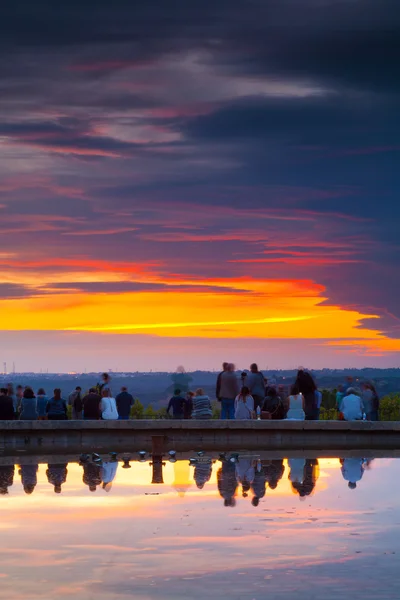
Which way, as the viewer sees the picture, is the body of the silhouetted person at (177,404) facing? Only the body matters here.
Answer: away from the camera

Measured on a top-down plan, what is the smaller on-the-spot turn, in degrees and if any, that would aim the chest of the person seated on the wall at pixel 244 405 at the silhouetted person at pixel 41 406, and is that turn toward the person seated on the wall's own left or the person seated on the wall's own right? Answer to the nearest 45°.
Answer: approximately 90° to the person seated on the wall's own left

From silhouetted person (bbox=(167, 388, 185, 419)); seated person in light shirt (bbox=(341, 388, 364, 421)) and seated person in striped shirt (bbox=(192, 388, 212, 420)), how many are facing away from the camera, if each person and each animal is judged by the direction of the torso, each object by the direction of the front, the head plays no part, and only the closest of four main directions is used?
3

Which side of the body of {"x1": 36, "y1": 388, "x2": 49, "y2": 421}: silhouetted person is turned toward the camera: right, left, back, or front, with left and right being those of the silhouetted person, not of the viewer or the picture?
back

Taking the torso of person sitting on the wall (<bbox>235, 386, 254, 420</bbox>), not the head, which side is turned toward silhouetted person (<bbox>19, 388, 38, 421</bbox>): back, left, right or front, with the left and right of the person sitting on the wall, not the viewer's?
left

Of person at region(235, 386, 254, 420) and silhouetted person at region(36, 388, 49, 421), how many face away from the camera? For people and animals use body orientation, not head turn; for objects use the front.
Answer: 2

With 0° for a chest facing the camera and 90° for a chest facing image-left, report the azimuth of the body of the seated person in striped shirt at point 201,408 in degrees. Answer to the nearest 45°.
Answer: approximately 180°

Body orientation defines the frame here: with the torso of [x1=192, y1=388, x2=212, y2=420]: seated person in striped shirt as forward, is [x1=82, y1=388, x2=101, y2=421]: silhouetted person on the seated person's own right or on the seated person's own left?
on the seated person's own left

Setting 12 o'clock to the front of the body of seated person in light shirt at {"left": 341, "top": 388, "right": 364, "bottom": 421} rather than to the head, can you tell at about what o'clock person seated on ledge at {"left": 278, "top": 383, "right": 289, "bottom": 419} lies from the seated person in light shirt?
The person seated on ledge is roughly at 8 o'clock from the seated person in light shirt.

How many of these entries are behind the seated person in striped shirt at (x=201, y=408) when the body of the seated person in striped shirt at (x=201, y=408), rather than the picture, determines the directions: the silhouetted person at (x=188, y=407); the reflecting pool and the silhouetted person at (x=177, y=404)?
1

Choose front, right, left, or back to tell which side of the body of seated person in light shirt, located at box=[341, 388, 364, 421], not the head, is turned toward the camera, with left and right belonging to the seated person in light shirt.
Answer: back

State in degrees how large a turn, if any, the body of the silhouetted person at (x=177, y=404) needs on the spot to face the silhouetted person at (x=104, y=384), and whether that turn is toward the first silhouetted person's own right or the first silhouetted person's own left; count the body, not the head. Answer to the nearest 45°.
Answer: approximately 90° to the first silhouetted person's own left

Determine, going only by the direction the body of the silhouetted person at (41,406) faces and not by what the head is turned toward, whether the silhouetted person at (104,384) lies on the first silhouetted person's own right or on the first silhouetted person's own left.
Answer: on the first silhouetted person's own right

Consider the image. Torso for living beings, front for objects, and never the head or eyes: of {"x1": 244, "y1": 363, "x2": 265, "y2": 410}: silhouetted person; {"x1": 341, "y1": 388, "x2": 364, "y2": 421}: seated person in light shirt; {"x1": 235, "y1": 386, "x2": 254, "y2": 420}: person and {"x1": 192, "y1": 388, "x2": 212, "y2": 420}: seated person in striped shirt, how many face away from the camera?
4

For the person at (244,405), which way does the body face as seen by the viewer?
away from the camera

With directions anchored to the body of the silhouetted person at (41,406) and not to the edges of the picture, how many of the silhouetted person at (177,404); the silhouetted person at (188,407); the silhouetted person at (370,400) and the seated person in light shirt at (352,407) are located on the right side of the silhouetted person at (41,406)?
4
